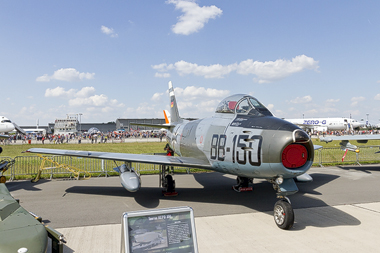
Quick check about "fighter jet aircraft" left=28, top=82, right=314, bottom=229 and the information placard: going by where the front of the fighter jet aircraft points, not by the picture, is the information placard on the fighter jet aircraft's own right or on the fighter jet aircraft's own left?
on the fighter jet aircraft's own right

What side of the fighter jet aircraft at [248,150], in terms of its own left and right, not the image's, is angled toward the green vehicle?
right

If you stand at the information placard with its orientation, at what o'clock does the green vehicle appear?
The green vehicle is roughly at 4 o'clock from the information placard.

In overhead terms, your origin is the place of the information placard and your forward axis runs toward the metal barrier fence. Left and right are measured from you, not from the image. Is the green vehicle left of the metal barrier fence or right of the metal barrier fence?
left

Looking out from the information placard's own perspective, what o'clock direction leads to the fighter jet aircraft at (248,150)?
The fighter jet aircraft is roughly at 7 o'clock from the information placard.

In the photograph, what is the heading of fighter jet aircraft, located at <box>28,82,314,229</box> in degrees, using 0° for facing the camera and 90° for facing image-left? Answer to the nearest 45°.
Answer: approximately 315°

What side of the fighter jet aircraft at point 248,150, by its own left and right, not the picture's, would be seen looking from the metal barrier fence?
back
